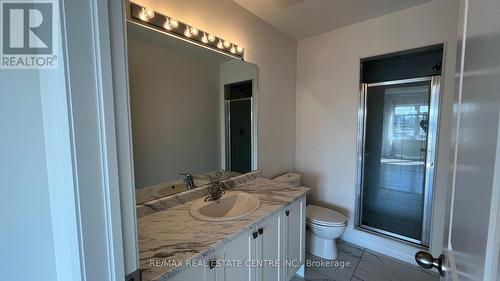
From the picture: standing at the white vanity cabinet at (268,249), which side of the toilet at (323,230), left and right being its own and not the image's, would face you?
right

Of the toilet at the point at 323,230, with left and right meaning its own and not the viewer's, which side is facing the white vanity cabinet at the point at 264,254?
right

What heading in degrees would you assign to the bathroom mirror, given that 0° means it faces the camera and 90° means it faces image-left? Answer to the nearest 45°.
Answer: approximately 315°

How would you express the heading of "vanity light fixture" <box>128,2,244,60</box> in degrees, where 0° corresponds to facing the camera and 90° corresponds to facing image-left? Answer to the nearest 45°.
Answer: approximately 315°
